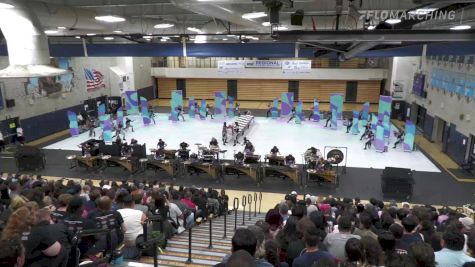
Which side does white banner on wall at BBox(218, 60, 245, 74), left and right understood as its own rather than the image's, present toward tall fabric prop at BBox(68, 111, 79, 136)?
right

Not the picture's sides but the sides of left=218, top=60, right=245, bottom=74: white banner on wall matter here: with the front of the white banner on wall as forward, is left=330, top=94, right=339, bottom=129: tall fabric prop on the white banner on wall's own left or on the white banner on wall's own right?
on the white banner on wall's own left

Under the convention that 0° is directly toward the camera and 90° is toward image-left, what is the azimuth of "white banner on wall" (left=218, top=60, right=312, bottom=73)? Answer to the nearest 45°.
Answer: approximately 0°

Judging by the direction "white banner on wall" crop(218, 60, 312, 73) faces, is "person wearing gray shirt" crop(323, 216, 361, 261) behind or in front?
in front

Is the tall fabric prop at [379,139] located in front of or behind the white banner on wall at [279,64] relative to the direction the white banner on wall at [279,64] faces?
in front
